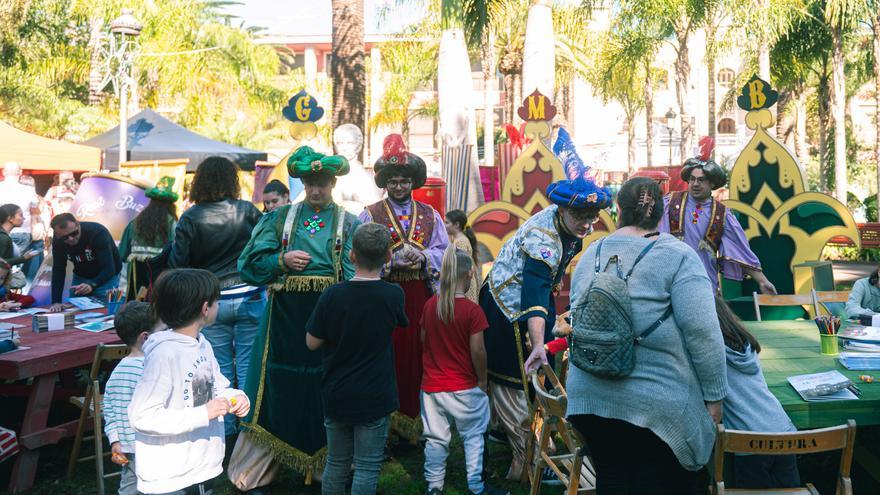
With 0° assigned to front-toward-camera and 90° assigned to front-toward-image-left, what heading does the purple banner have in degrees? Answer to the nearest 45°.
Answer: approximately 0°

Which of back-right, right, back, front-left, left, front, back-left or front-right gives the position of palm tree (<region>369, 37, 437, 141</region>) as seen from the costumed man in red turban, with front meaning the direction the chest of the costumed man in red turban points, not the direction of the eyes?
back

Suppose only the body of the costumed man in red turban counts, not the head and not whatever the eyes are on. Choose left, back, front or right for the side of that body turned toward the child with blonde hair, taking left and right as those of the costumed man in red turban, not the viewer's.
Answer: front

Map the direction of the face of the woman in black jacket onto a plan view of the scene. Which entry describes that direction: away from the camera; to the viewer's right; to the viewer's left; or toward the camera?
away from the camera

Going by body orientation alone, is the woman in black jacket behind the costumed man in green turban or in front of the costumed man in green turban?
behind

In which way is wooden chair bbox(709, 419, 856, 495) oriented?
away from the camera

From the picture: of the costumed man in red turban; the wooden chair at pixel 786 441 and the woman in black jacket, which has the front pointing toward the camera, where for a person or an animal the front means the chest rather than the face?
the costumed man in red turban

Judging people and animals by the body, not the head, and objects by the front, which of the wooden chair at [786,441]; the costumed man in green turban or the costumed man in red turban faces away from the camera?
the wooden chair

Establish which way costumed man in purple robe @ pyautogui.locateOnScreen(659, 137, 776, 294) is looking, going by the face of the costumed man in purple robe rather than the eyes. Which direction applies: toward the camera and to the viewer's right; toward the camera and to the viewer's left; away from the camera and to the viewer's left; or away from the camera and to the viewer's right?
toward the camera and to the viewer's left

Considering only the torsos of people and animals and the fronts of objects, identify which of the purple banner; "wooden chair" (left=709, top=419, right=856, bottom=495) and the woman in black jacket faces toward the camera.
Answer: the purple banner

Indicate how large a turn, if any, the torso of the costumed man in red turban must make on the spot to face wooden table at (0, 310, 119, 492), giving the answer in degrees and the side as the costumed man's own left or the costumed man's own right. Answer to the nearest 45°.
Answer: approximately 90° to the costumed man's own right

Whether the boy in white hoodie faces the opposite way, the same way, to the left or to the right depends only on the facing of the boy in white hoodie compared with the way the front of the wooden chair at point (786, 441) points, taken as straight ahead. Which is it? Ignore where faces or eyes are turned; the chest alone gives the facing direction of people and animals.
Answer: to the right

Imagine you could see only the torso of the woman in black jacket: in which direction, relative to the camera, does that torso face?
away from the camera

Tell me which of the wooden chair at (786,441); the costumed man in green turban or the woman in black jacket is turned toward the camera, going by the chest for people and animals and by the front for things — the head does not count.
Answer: the costumed man in green turban
